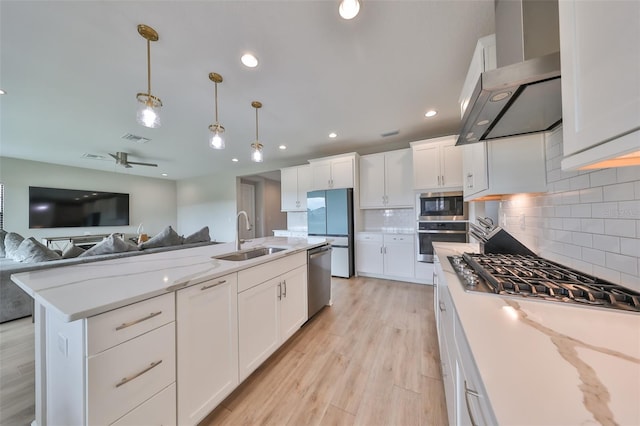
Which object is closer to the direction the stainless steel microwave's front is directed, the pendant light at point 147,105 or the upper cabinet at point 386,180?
the pendant light

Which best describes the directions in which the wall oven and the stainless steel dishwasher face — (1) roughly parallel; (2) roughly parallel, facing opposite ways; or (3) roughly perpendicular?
roughly perpendicular

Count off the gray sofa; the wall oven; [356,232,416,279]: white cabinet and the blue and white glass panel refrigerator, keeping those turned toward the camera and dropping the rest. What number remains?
3

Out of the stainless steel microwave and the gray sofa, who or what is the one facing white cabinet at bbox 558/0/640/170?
the stainless steel microwave

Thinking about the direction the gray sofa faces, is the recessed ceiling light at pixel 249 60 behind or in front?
behind

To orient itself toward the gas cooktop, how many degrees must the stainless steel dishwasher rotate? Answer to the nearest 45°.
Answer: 0° — it already faces it

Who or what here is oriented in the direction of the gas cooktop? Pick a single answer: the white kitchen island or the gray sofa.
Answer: the white kitchen island

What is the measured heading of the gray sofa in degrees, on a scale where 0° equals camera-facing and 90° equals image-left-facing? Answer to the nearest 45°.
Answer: approximately 135°
